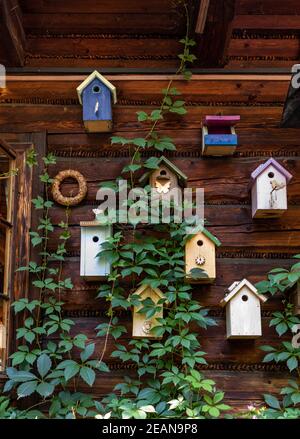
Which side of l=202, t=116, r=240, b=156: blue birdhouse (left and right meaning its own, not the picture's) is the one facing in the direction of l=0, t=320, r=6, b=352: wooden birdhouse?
right

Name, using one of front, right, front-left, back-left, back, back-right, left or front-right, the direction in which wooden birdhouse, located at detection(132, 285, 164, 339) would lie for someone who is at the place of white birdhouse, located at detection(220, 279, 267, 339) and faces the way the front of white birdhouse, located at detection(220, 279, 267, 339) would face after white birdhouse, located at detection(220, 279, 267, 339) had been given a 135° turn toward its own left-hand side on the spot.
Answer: back-left

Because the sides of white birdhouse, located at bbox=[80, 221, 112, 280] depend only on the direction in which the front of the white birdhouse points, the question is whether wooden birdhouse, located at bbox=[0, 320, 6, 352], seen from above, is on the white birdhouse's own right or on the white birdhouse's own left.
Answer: on the white birdhouse's own right

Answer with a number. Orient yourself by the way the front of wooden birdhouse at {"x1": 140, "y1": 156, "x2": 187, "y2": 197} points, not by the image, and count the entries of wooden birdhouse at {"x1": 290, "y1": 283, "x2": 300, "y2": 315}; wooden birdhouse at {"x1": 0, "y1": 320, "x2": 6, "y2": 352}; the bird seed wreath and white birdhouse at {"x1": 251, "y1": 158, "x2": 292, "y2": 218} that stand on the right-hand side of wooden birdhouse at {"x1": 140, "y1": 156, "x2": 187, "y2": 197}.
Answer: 2

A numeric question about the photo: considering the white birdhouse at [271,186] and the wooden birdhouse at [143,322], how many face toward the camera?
2

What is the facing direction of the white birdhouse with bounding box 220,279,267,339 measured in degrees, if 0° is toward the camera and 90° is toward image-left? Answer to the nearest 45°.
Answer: approximately 0°

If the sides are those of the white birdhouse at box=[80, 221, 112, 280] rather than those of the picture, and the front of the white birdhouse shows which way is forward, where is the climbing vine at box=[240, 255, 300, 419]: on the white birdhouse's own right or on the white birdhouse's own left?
on the white birdhouse's own left

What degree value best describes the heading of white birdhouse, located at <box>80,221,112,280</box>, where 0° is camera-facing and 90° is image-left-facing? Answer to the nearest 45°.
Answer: approximately 0°
